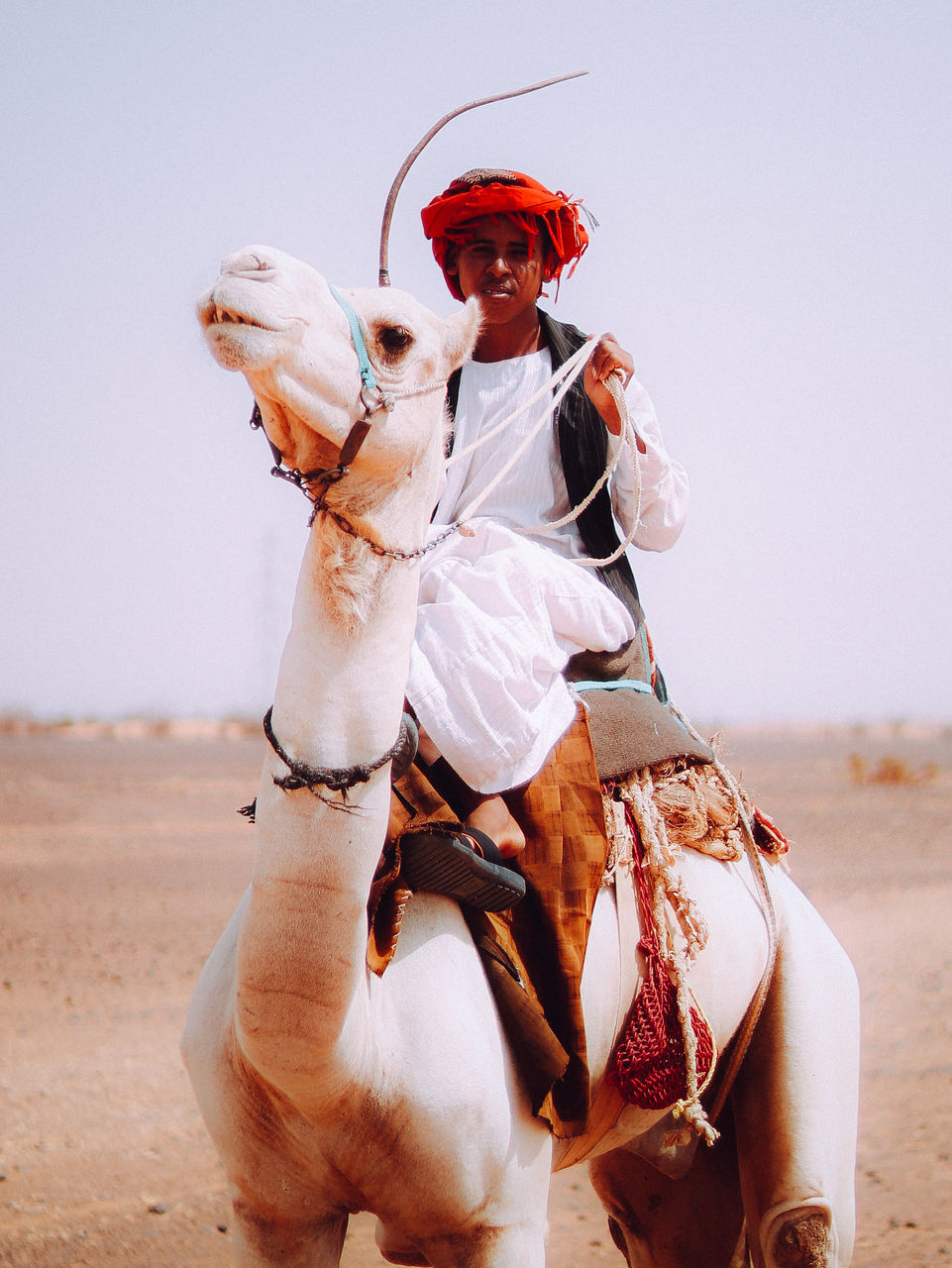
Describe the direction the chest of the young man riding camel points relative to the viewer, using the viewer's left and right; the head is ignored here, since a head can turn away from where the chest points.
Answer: facing the viewer and to the left of the viewer

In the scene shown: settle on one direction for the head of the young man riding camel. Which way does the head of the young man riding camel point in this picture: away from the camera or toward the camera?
toward the camera
